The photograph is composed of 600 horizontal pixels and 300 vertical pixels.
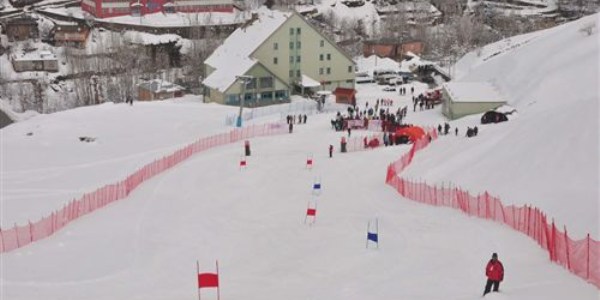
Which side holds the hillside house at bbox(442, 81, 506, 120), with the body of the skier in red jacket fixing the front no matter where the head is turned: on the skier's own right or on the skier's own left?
on the skier's own right

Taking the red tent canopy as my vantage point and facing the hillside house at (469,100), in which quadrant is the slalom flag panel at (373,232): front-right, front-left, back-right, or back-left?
back-right
